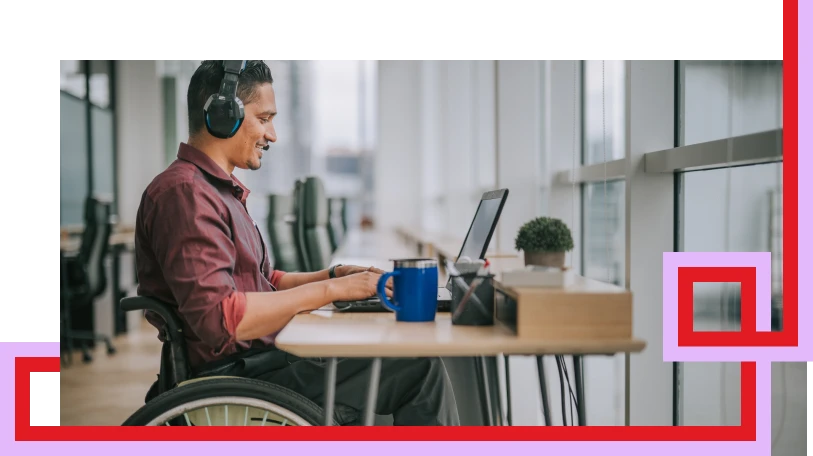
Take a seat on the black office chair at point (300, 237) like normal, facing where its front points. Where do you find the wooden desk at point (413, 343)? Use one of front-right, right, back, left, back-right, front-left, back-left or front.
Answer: right

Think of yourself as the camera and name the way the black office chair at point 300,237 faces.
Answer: facing to the right of the viewer

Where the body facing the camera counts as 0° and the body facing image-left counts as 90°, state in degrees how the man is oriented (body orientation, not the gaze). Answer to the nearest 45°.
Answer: approximately 270°

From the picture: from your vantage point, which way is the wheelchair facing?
to the viewer's right

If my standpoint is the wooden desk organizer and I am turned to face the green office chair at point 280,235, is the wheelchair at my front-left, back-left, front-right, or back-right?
front-left

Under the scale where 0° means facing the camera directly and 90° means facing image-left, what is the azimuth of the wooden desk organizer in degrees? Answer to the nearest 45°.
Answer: approximately 90°

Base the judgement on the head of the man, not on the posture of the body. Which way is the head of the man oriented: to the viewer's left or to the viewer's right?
to the viewer's right

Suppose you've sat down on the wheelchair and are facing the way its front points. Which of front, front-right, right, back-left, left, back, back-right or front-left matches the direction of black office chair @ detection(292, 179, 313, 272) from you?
left

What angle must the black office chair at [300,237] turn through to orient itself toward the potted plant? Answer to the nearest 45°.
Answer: approximately 90° to its right

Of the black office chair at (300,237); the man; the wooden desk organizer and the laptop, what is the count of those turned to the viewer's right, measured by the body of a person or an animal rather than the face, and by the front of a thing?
2

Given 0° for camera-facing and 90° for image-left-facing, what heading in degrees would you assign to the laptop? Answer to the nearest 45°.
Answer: approximately 90°
